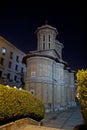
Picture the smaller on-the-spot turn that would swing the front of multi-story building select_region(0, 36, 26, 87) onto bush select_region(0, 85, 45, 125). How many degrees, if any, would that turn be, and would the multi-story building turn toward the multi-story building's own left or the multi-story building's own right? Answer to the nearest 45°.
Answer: approximately 45° to the multi-story building's own right

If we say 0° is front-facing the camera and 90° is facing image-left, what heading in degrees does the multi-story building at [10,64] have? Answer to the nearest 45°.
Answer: approximately 315°
